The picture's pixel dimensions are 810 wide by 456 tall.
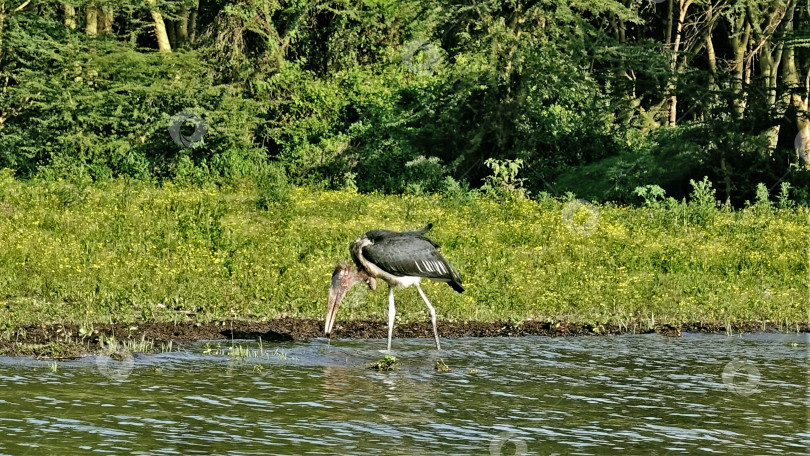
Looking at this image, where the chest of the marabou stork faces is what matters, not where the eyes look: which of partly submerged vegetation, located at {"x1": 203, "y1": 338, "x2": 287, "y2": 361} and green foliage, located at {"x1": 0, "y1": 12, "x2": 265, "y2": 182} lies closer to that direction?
the partly submerged vegetation

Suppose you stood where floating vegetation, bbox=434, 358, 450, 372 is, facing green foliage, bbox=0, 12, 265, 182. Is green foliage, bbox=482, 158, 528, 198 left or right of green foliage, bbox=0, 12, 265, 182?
right

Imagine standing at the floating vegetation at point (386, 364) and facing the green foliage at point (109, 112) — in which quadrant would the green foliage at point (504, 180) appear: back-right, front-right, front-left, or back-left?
front-right

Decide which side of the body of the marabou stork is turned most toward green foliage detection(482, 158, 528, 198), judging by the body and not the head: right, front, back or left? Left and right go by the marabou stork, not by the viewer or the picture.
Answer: right

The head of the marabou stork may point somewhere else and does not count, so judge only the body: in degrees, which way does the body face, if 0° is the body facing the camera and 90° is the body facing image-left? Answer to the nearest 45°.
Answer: approximately 90°

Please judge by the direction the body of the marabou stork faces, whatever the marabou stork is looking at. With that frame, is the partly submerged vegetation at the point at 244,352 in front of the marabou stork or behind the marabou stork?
in front
